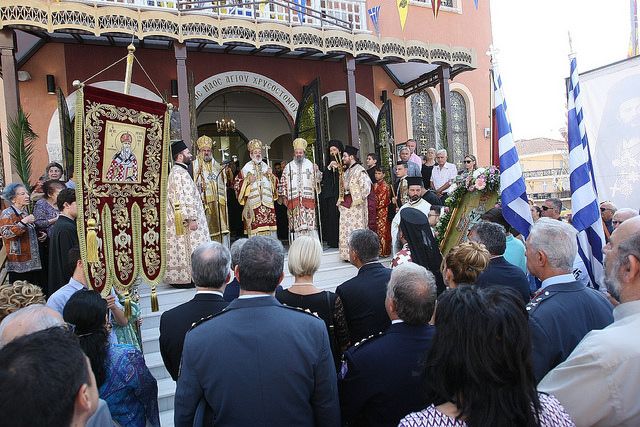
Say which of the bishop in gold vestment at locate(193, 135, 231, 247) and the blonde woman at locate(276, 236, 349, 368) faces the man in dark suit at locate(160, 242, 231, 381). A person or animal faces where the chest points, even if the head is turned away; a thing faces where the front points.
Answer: the bishop in gold vestment

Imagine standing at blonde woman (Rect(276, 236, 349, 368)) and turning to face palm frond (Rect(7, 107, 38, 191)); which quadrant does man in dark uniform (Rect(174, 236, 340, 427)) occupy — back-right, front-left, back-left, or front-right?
back-left

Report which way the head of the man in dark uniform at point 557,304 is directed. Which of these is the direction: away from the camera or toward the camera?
away from the camera

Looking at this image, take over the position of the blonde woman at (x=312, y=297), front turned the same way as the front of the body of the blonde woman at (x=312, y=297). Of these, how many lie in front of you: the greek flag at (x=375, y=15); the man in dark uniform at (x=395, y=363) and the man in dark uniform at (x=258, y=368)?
1

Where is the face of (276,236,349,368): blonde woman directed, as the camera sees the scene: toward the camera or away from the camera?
away from the camera

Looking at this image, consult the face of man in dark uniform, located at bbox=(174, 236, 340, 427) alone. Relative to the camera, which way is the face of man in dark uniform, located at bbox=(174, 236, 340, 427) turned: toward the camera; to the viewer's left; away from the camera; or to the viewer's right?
away from the camera

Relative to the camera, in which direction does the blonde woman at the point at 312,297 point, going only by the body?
away from the camera

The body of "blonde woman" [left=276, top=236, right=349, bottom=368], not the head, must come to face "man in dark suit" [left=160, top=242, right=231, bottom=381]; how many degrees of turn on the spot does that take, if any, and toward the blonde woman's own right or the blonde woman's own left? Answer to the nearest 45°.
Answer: approximately 90° to the blonde woman's own left

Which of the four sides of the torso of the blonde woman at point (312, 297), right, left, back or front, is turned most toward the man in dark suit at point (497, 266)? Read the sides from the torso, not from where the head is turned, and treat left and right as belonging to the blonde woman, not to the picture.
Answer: right

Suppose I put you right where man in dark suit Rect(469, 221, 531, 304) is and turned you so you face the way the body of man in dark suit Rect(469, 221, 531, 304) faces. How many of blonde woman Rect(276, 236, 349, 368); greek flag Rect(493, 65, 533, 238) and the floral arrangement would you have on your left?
1

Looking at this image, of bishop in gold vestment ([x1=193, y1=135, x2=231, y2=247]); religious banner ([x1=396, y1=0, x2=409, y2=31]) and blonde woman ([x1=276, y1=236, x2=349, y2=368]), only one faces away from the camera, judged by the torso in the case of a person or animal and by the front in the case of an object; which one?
the blonde woman

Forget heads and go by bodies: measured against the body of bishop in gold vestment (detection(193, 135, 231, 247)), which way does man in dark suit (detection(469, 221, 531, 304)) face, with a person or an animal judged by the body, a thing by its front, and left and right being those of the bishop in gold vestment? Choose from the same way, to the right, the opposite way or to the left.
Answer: the opposite way
